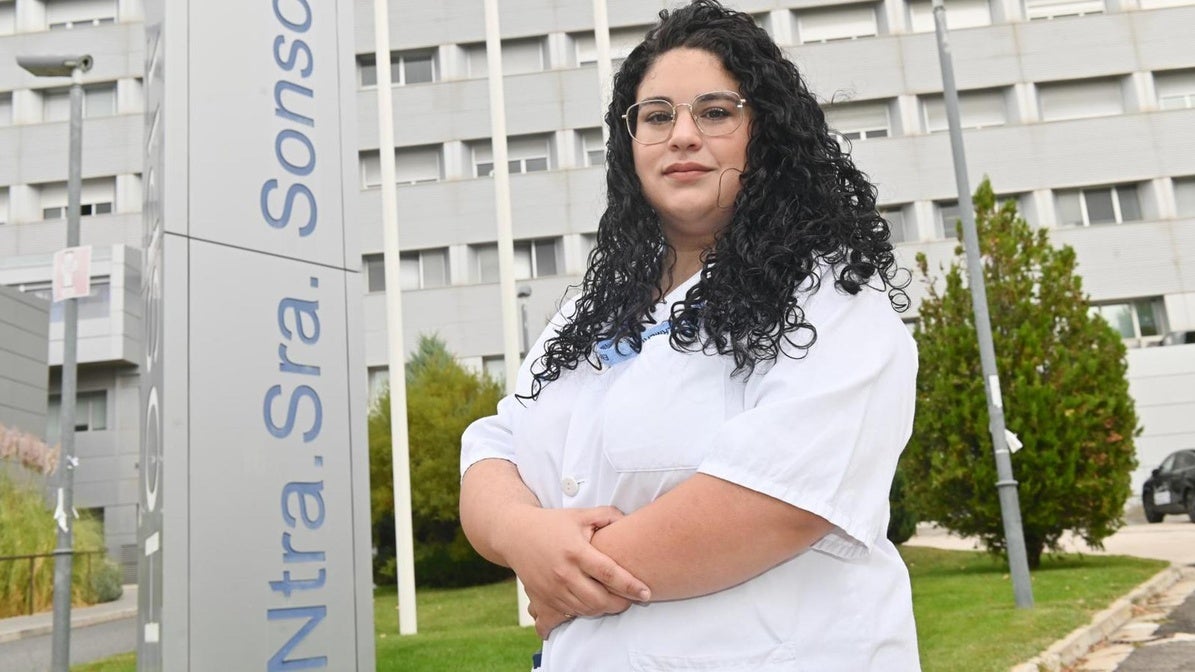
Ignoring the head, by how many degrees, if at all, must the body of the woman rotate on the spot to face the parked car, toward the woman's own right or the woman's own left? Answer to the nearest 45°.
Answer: approximately 180°

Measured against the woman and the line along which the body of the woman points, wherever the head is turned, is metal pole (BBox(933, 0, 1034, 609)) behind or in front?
behind

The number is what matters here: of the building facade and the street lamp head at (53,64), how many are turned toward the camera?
1

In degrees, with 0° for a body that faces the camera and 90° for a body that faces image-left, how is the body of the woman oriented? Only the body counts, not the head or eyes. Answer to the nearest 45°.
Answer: approximately 45°

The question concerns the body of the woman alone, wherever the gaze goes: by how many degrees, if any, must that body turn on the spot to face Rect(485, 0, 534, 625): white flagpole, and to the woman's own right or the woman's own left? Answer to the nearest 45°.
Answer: approximately 135° to the woman's own right

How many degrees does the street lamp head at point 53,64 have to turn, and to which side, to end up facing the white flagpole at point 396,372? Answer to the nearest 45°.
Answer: approximately 180°

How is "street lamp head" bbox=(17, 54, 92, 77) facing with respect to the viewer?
to the viewer's left

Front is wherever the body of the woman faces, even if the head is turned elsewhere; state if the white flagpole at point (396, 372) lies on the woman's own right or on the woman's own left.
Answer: on the woman's own right

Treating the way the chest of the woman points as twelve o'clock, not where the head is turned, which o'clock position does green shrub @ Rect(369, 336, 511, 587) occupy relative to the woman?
The green shrub is roughly at 4 o'clock from the woman.

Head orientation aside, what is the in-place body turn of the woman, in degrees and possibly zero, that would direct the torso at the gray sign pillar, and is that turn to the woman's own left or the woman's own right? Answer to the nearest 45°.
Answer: approximately 90° to the woman's own right

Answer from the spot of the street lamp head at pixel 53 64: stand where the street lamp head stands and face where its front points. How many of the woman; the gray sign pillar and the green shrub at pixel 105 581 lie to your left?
2

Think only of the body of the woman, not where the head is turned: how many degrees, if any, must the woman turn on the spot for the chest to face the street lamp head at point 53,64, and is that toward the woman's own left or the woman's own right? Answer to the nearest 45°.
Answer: approximately 90° to the woman's own right

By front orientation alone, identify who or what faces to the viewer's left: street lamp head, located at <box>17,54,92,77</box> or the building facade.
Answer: the street lamp head
